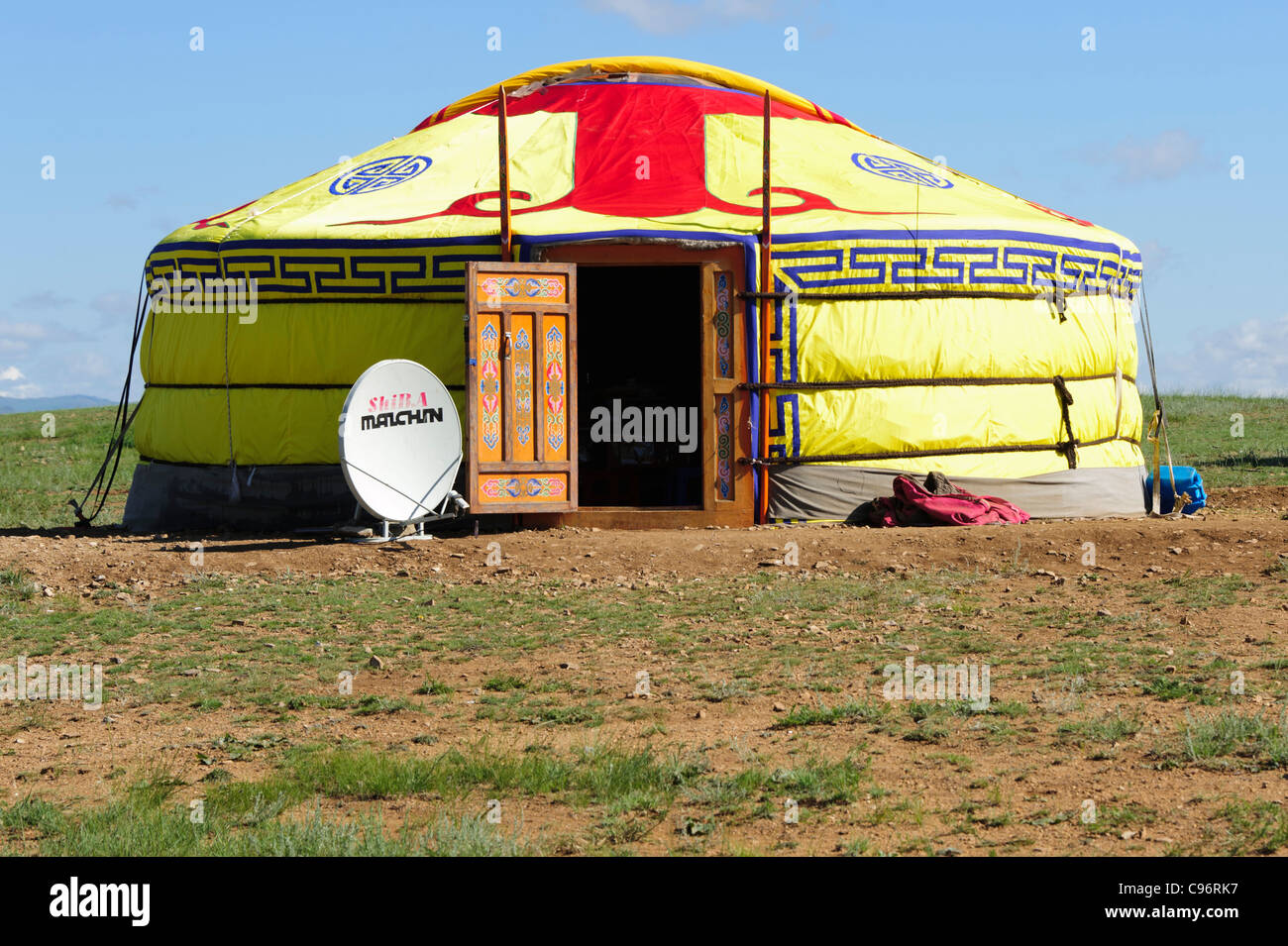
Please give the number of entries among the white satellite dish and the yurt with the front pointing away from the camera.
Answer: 0

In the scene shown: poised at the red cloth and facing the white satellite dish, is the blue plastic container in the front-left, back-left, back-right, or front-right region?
back-right

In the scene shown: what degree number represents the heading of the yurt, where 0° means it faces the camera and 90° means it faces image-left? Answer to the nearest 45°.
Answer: approximately 0°

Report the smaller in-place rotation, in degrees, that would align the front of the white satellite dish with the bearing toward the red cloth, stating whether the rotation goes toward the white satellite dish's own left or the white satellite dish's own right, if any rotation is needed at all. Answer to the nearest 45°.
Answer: approximately 45° to the white satellite dish's own left

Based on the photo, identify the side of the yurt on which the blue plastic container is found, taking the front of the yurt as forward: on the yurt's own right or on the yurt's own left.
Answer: on the yurt's own left

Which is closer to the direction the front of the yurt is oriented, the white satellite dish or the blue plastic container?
the white satellite dish

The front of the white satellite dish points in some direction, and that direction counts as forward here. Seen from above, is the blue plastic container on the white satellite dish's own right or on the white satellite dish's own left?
on the white satellite dish's own left
